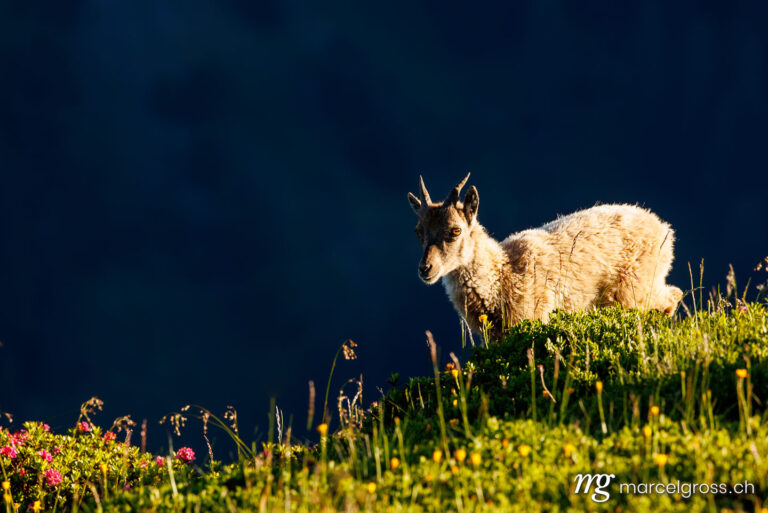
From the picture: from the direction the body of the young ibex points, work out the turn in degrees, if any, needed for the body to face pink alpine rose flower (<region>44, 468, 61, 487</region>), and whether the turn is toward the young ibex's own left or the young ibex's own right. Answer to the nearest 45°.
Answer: approximately 45° to the young ibex's own left

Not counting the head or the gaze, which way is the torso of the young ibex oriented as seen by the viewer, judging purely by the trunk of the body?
to the viewer's left
